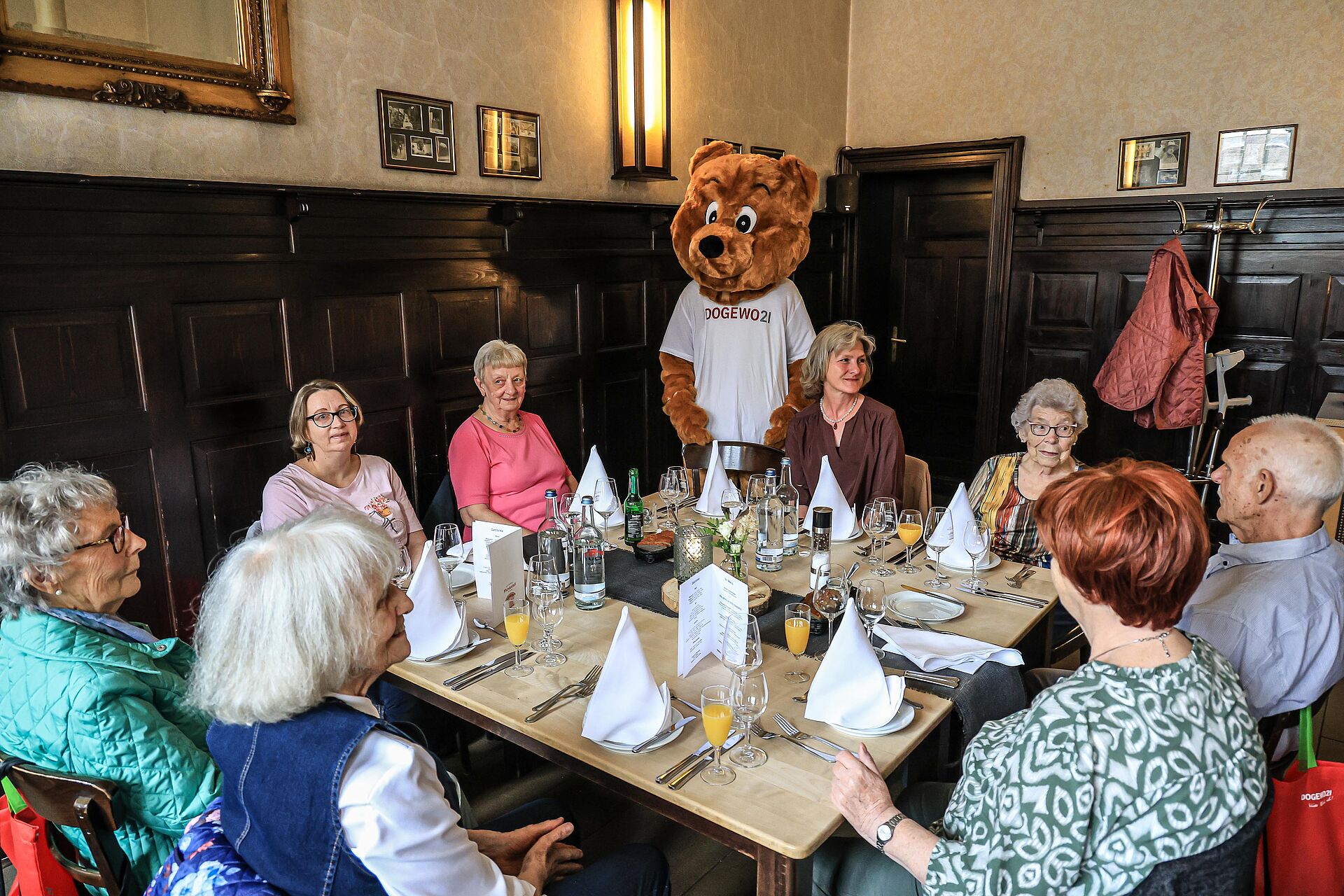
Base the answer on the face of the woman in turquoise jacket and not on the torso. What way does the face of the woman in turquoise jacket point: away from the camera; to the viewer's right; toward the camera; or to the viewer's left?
to the viewer's right

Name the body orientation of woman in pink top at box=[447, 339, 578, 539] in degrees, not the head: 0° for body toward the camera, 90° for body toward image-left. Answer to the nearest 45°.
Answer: approximately 315°

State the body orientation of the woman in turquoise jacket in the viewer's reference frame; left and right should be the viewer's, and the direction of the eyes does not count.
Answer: facing to the right of the viewer

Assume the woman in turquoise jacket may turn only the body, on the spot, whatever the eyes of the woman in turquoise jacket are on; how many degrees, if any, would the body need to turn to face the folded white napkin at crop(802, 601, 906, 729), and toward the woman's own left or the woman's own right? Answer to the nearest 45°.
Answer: approximately 45° to the woman's own right

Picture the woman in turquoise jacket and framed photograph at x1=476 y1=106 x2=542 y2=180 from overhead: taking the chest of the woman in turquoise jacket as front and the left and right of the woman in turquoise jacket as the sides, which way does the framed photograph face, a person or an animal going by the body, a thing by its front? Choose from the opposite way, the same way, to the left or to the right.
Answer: to the right

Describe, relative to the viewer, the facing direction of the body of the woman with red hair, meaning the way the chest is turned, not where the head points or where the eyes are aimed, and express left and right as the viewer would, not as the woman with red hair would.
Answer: facing away from the viewer and to the left of the viewer

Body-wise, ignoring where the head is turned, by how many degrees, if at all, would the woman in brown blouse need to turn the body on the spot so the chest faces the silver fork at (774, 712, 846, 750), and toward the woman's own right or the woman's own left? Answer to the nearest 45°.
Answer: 0° — they already face it

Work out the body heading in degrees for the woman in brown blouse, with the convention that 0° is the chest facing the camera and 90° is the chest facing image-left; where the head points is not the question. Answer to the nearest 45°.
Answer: approximately 0°

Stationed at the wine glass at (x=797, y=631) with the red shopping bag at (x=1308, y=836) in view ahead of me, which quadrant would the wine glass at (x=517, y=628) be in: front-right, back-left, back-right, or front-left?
back-right
